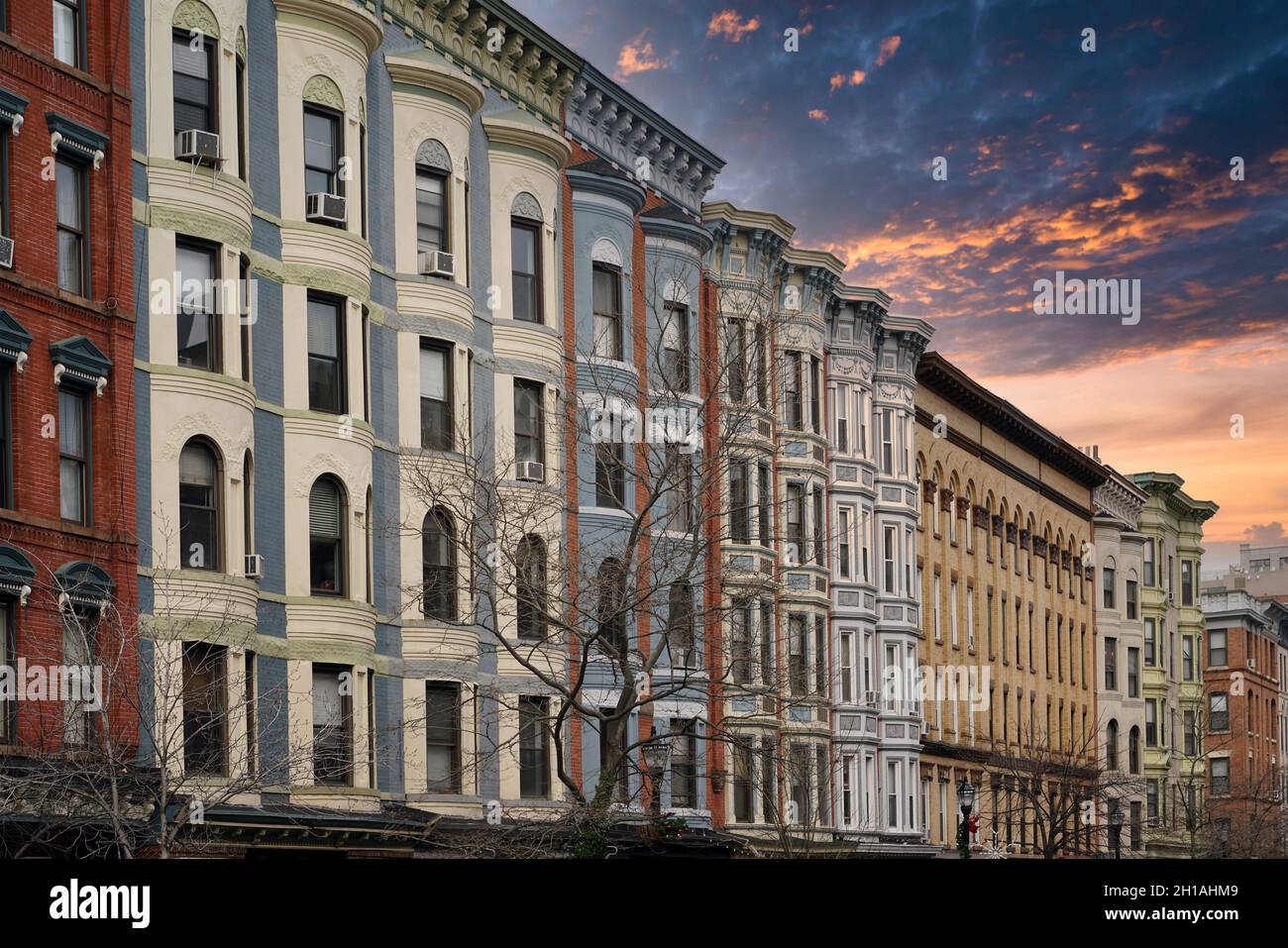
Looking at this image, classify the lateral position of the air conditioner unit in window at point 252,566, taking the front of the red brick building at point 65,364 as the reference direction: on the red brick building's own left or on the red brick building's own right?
on the red brick building's own left

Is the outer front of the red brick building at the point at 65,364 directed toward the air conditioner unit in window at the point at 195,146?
no

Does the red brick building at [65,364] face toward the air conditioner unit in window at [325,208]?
no

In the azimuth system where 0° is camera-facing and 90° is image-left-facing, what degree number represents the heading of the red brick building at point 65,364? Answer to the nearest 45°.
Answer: approximately 315°

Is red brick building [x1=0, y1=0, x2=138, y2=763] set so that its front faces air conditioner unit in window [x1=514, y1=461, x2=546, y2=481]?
no
